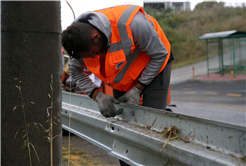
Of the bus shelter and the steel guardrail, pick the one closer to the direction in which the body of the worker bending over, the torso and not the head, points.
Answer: the steel guardrail

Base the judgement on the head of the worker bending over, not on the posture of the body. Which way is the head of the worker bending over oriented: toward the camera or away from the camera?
toward the camera

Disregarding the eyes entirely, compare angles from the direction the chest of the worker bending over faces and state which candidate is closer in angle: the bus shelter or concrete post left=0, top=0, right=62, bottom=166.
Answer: the concrete post

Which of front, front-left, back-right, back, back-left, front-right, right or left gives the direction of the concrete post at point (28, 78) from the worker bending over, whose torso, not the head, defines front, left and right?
front

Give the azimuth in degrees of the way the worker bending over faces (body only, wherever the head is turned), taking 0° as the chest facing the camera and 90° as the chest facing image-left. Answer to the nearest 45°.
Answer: approximately 45°

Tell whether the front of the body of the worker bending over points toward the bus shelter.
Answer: no
